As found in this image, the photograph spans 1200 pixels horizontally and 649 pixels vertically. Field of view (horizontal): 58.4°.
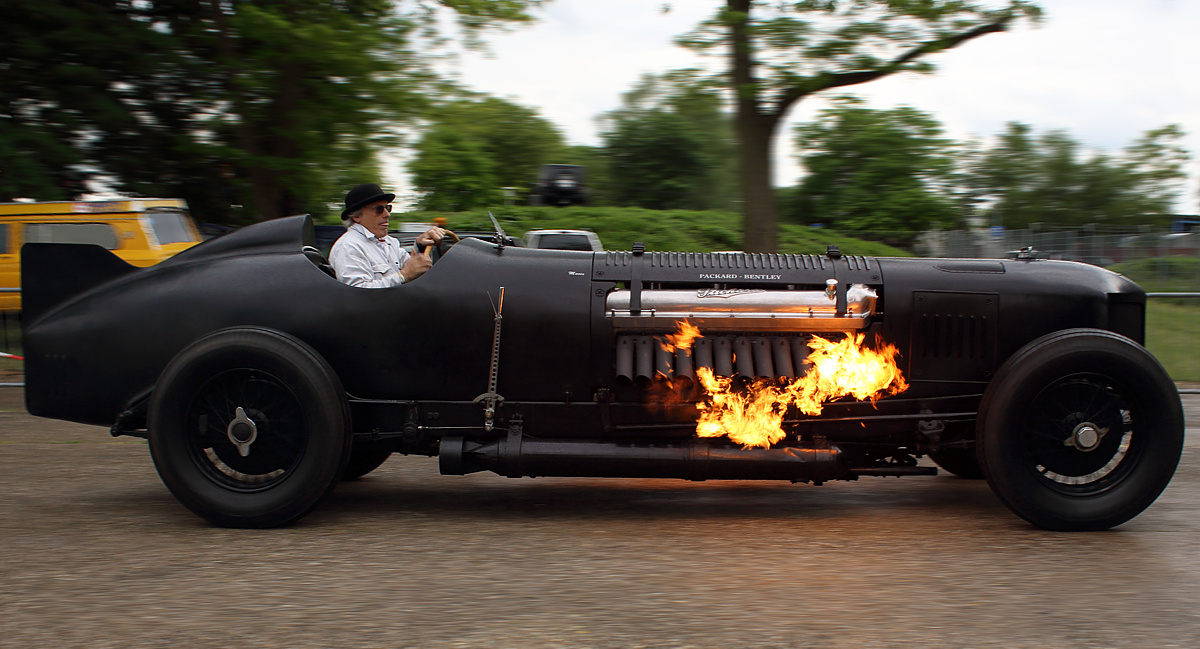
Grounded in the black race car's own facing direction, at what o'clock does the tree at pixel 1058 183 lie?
The tree is roughly at 10 o'clock from the black race car.

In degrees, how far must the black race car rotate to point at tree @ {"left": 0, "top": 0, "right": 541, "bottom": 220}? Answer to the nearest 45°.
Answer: approximately 135° to its left

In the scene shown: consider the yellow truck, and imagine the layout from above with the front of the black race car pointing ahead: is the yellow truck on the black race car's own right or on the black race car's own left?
on the black race car's own left

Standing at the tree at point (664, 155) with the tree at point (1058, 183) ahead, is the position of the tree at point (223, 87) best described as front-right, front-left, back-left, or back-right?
back-right

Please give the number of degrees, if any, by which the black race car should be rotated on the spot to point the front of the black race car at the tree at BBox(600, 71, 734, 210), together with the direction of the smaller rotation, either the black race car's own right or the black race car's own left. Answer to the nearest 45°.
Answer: approximately 90° to the black race car's own left

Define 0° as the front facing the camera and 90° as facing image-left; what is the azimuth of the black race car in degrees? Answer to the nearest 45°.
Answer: approximately 270°

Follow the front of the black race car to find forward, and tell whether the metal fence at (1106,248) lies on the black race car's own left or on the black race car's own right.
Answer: on the black race car's own left

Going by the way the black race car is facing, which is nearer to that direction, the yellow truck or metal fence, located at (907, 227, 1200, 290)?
the metal fence

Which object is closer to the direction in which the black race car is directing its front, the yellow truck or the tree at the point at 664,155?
the tree

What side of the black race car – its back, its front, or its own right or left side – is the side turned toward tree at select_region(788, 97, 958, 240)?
left
